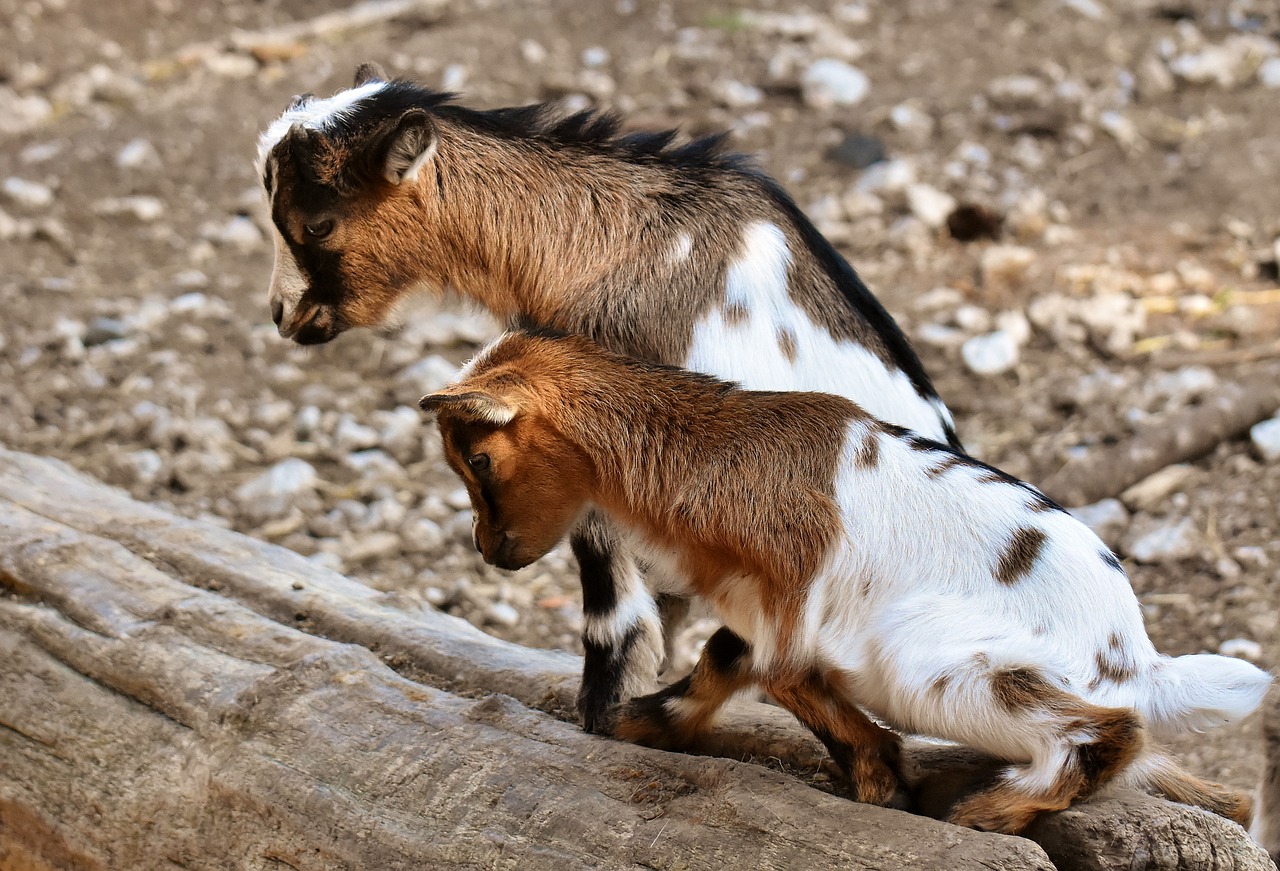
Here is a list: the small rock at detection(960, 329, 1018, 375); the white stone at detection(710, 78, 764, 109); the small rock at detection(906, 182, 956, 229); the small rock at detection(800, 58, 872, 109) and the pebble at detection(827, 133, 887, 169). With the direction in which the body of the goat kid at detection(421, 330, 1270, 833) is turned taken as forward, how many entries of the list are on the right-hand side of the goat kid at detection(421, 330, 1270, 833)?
5

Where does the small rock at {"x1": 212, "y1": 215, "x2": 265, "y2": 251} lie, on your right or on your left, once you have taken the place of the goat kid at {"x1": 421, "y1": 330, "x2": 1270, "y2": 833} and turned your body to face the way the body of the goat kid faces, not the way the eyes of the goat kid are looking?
on your right

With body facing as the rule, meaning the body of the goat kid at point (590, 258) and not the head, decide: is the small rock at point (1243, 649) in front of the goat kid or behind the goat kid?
behind

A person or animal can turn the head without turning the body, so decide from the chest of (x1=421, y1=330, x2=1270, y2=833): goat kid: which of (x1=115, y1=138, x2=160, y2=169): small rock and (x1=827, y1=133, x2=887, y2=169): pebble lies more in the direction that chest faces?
the small rock

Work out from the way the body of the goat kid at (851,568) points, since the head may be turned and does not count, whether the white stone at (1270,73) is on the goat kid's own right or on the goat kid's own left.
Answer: on the goat kid's own right

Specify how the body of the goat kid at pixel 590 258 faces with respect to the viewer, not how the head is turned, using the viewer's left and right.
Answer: facing to the left of the viewer

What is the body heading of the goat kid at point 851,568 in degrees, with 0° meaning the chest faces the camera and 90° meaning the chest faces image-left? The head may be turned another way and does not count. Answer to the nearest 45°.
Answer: approximately 90°
